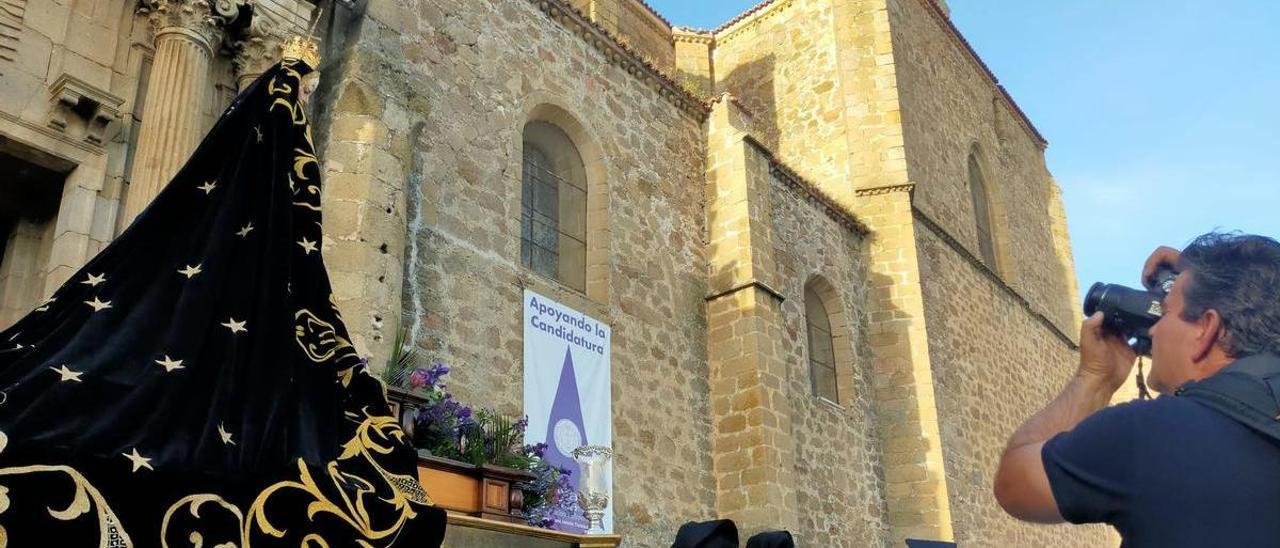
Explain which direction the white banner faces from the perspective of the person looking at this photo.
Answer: facing the viewer and to the right of the viewer

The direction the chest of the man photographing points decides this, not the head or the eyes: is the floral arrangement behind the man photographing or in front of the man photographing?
in front

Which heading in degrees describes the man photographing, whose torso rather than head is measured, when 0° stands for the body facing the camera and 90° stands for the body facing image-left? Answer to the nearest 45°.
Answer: approximately 135°

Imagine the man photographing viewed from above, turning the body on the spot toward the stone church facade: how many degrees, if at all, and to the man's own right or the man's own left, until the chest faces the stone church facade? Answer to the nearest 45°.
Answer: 0° — they already face it
